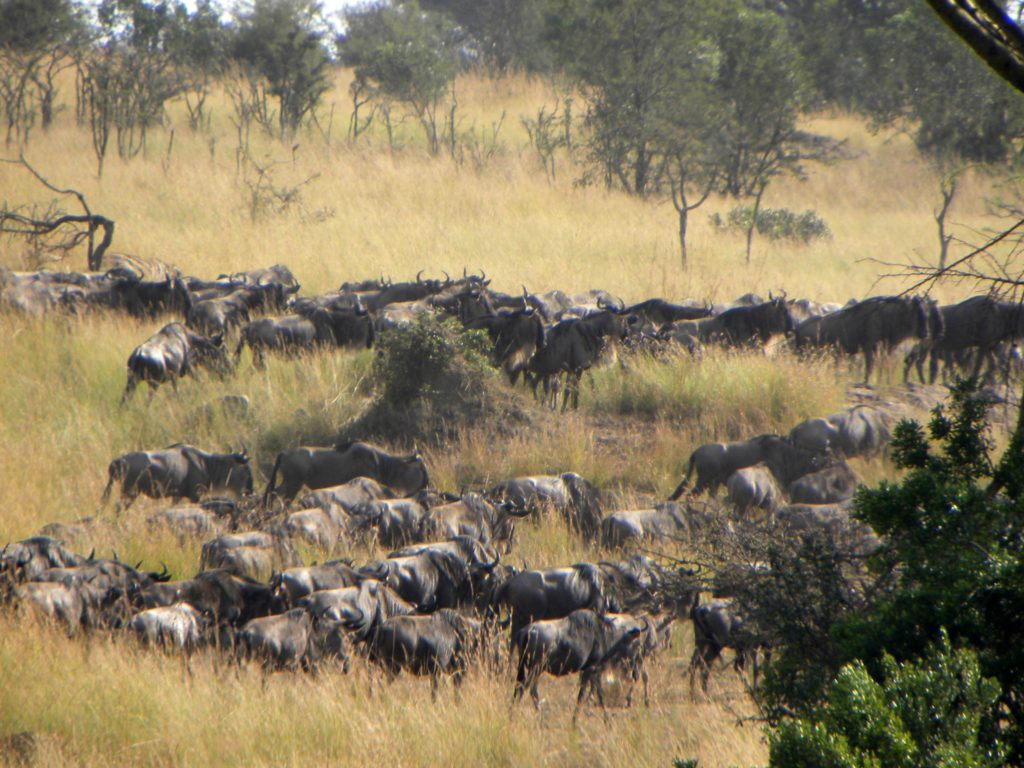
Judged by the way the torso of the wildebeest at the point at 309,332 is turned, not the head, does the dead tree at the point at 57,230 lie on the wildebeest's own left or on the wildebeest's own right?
on the wildebeest's own left

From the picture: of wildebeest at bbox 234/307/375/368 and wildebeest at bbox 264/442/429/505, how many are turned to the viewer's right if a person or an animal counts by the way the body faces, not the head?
2

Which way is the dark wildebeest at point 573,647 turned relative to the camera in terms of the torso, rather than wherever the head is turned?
to the viewer's right

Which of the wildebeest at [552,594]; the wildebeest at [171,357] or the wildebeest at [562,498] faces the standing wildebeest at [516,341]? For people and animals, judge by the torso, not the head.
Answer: the wildebeest at [171,357]

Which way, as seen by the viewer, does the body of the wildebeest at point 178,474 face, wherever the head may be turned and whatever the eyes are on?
to the viewer's right

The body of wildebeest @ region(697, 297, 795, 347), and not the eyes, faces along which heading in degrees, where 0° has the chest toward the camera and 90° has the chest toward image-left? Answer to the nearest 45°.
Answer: approximately 270°

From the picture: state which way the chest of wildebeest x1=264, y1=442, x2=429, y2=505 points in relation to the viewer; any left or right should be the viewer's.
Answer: facing to the right of the viewer

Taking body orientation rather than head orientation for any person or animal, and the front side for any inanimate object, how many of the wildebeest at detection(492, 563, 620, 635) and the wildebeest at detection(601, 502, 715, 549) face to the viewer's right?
2

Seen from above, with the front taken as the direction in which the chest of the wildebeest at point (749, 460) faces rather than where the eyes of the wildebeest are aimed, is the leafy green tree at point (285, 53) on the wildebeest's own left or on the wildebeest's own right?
on the wildebeest's own left

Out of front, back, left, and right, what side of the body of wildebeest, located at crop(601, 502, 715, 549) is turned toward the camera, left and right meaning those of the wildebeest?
right

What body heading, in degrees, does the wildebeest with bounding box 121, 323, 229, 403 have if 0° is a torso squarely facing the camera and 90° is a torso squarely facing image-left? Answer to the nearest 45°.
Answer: approximately 270°
